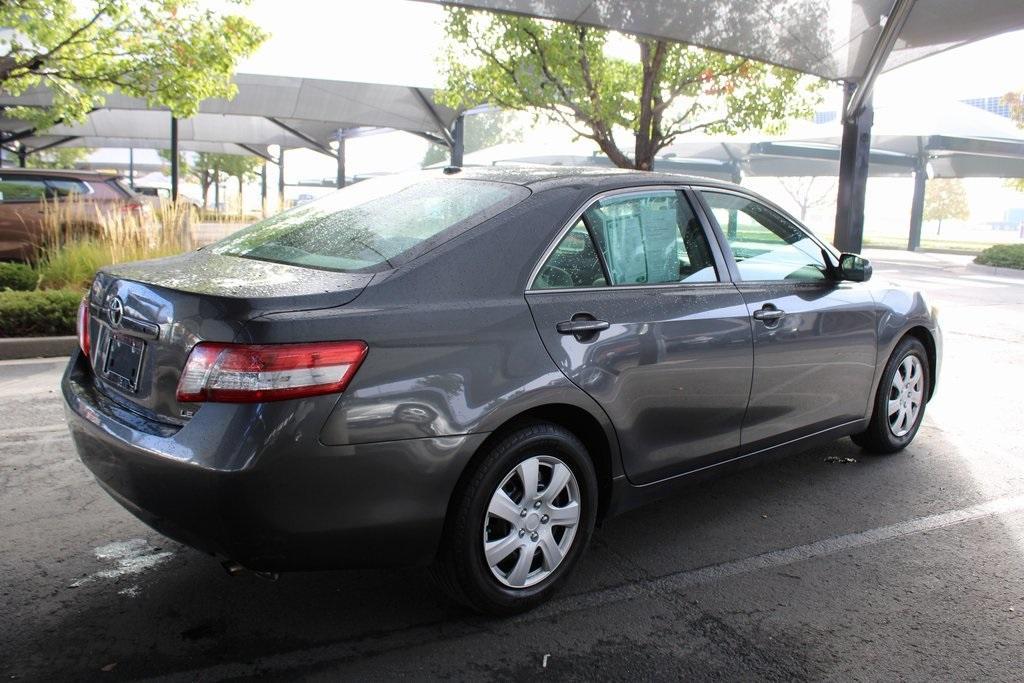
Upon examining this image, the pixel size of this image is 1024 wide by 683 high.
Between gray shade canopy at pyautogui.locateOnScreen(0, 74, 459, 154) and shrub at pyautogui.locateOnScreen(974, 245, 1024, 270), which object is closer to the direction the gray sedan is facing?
the shrub

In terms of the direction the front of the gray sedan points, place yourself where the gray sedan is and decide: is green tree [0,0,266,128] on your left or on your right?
on your left

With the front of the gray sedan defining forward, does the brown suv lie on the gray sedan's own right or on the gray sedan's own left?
on the gray sedan's own left

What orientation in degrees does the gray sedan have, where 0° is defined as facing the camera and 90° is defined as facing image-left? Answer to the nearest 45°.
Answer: approximately 225°

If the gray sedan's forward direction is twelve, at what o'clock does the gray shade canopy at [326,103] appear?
The gray shade canopy is roughly at 10 o'clock from the gray sedan.

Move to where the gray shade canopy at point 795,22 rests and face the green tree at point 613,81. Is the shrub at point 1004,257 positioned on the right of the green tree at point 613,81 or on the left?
right

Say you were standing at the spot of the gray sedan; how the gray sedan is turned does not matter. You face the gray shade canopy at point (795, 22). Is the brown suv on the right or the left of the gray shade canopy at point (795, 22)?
left

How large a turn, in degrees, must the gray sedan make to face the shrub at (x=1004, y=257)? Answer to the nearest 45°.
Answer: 0° — it already faces it

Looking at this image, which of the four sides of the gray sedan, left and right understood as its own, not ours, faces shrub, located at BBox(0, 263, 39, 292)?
left

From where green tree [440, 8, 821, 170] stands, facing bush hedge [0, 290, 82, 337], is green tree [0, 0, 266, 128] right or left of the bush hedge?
right

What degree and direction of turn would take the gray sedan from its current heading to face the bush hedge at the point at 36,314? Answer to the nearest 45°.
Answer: approximately 90° to its left
